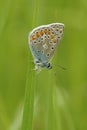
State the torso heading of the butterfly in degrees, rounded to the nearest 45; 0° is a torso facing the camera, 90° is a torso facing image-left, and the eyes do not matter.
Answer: approximately 270°
